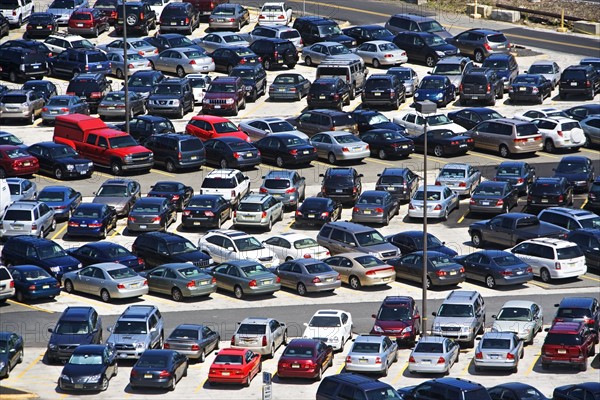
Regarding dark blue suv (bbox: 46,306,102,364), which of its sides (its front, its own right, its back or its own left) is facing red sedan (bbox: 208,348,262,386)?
left

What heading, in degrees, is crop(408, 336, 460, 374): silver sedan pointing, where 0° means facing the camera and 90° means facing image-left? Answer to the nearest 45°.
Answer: approximately 225°

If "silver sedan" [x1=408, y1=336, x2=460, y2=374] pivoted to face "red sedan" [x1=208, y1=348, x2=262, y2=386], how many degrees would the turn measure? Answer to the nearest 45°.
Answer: approximately 135° to its left

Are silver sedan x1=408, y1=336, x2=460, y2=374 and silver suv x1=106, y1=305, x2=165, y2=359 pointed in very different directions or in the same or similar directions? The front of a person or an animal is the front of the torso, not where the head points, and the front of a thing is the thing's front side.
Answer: very different directions

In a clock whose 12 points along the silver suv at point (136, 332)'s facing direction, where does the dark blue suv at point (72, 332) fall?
The dark blue suv is roughly at 2 o'clock from the silver suv.

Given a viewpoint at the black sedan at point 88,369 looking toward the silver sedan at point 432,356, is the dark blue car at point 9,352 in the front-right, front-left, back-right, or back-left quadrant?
back-left

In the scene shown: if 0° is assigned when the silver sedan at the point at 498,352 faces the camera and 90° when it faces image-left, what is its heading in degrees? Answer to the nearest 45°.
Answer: approximately 180°

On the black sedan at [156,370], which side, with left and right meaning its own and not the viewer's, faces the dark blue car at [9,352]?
left

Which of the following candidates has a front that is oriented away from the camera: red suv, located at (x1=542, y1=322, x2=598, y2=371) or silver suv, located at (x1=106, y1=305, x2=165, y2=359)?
the red suv
